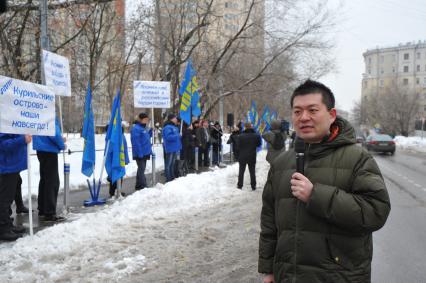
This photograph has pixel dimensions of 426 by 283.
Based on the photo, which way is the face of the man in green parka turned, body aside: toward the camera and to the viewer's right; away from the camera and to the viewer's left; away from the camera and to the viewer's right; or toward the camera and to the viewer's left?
toward the camera and to the viewer's left

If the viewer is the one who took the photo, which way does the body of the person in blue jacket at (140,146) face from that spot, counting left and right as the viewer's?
facing the viewer and to the right of the viewer

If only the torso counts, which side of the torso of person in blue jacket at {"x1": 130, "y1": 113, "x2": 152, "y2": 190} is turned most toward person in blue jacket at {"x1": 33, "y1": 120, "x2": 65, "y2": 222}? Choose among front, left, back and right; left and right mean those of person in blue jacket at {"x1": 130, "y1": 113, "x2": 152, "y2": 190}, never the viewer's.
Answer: right

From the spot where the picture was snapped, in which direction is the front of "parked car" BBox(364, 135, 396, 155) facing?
facing away from the viewer

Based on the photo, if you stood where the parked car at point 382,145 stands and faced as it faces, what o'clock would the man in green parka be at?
The man in green parka is roughly at 6 o'clock from the parked car.

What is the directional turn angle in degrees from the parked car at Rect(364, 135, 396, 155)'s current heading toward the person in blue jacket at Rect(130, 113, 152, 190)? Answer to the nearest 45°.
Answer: approximately 180°

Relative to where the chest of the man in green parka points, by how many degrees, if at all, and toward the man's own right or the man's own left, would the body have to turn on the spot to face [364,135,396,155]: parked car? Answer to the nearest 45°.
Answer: approximately 135° to the man's own right

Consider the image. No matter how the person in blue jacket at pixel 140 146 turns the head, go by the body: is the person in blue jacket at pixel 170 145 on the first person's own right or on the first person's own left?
on the first person's own left

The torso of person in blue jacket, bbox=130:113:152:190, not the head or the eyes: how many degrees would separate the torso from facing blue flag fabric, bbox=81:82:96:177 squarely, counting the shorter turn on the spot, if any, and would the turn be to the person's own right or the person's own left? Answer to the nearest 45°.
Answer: approximately 90° to the person's own right

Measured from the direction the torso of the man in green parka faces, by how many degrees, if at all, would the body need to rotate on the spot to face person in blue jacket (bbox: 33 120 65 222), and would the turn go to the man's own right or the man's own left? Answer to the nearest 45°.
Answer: approximately 90° to the man's own right

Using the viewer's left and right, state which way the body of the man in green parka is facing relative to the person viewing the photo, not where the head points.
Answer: facing the viewer and to the left of the viewer

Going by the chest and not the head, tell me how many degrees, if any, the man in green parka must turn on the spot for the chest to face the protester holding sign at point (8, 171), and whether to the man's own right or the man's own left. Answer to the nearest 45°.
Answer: approximately 90° to the man's own right
